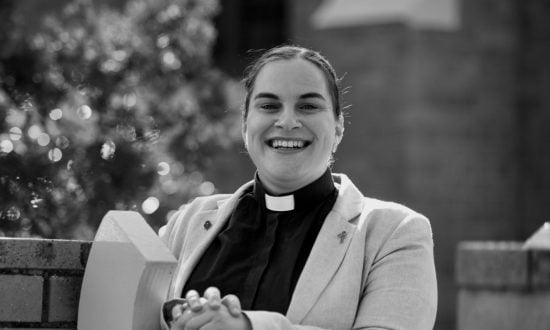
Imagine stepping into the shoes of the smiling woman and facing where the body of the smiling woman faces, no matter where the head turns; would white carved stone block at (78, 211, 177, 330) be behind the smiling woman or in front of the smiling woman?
in front

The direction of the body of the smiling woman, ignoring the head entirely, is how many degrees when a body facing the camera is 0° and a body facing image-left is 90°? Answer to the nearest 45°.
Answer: approximately 45°
